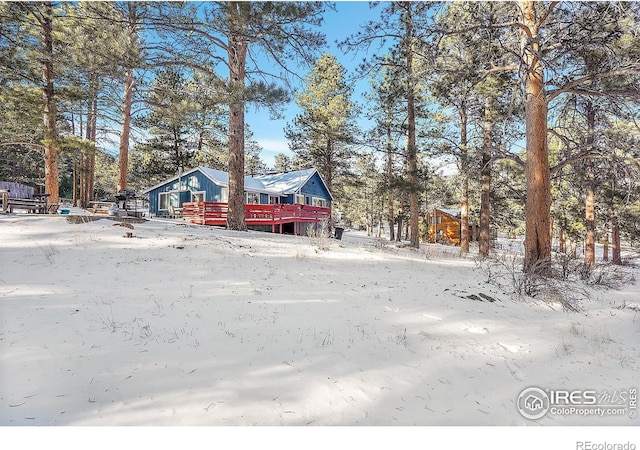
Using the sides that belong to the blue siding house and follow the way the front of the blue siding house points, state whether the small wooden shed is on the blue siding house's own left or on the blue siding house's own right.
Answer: on the blue siding house's own left

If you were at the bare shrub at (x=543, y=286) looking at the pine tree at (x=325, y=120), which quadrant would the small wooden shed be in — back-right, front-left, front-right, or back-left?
front-right

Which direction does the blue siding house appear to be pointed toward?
toward the camera

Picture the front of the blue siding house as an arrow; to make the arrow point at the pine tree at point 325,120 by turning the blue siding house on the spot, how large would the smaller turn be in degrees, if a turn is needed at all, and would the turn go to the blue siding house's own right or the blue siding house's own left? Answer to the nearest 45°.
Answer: approximately 90° to the blue siding house's own left
